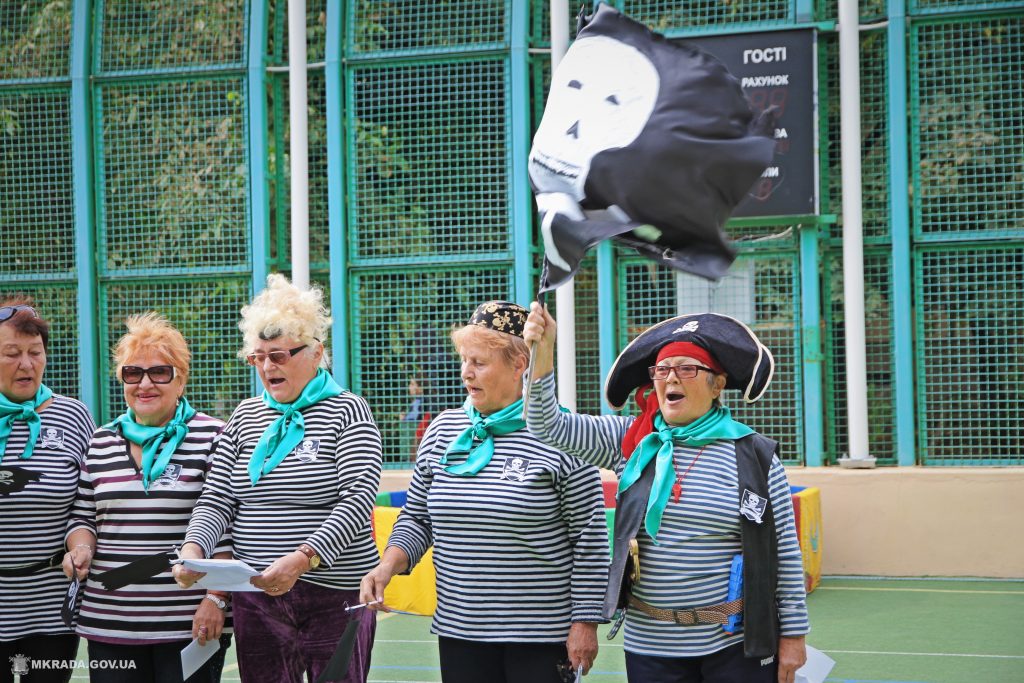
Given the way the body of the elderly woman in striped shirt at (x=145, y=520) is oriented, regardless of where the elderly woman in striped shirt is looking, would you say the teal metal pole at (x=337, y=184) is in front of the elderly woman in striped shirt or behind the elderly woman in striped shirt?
behind

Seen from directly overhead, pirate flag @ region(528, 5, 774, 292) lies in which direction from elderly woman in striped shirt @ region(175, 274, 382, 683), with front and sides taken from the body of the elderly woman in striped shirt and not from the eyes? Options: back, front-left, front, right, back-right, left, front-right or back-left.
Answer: left

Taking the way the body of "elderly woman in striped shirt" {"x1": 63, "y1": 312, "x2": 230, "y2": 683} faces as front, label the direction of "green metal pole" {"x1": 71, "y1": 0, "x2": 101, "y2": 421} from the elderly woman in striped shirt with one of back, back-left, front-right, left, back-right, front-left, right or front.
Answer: back

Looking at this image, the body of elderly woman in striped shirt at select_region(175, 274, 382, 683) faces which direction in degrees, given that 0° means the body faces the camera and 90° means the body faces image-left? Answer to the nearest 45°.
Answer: approximately 45°

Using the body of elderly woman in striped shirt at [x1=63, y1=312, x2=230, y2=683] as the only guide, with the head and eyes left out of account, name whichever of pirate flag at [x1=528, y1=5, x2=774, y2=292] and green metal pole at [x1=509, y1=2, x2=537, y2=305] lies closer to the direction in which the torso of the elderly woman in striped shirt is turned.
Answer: the pirate flag

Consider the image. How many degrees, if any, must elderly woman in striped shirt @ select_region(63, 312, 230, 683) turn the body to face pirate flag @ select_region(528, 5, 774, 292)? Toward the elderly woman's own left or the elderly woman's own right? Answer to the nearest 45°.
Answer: approximately 45° to the elderly woman's own left

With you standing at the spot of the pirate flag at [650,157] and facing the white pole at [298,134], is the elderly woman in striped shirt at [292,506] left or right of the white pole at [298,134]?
left

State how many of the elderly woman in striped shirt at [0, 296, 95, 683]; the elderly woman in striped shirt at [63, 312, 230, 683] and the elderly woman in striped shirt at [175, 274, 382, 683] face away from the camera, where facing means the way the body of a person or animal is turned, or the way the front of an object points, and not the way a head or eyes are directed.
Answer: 0

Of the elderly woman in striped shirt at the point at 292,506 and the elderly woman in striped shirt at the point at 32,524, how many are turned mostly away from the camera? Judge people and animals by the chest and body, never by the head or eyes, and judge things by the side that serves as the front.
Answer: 0

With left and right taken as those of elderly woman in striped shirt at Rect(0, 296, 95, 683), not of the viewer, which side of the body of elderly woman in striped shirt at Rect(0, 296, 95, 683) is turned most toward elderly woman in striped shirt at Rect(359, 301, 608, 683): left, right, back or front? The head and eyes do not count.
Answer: left

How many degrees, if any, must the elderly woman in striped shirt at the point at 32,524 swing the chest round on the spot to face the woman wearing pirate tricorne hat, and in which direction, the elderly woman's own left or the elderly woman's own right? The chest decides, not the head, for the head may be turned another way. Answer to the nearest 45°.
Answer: approximately 90° to the elderly woman's own left

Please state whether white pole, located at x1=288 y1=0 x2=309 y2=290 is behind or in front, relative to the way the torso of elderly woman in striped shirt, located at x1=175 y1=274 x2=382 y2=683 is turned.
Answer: behind

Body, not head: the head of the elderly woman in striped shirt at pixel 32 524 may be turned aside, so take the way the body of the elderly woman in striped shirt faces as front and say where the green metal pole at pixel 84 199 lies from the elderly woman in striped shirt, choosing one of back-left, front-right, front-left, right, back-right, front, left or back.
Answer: back-right

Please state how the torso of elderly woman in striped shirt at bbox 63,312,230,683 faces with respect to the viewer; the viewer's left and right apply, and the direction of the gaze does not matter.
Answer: facing the viewer

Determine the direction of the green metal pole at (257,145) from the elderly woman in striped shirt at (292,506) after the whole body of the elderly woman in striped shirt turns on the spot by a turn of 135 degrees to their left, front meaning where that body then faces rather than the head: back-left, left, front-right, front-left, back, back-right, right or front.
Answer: left
